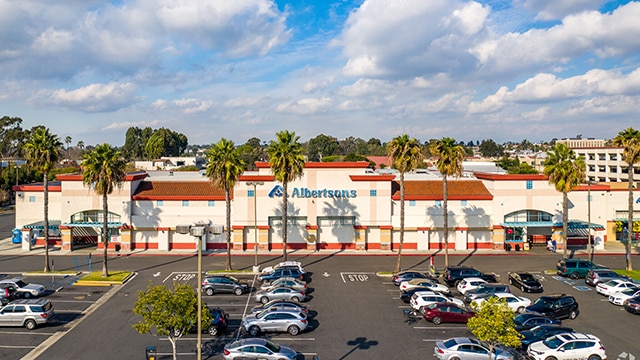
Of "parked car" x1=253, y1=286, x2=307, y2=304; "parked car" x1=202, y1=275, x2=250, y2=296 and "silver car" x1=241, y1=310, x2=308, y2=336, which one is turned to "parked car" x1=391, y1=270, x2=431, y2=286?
"parked car" x1=202, y1=275, x2=250, y2=296

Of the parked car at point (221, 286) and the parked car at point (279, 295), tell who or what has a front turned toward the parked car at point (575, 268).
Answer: the parked car at point (221, 286)

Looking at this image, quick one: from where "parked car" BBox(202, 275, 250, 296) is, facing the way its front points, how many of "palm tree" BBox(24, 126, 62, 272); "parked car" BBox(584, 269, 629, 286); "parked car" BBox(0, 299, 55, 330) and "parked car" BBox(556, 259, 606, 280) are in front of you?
2

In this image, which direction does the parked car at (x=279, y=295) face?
to the viewer's left

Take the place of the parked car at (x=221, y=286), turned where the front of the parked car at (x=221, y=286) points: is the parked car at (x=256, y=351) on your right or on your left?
on your right

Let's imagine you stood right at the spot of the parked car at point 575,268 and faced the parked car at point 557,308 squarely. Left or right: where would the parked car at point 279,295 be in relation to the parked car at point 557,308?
right

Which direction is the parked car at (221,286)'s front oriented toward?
to the viewer's right

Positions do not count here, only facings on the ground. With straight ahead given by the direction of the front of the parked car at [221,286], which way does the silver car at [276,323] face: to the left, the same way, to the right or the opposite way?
the opposite way

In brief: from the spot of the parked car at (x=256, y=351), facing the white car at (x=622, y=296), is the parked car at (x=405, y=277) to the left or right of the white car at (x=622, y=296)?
left

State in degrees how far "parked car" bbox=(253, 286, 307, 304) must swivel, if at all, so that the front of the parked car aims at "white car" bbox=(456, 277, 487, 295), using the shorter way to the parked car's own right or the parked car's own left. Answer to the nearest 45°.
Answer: approximately 180°
